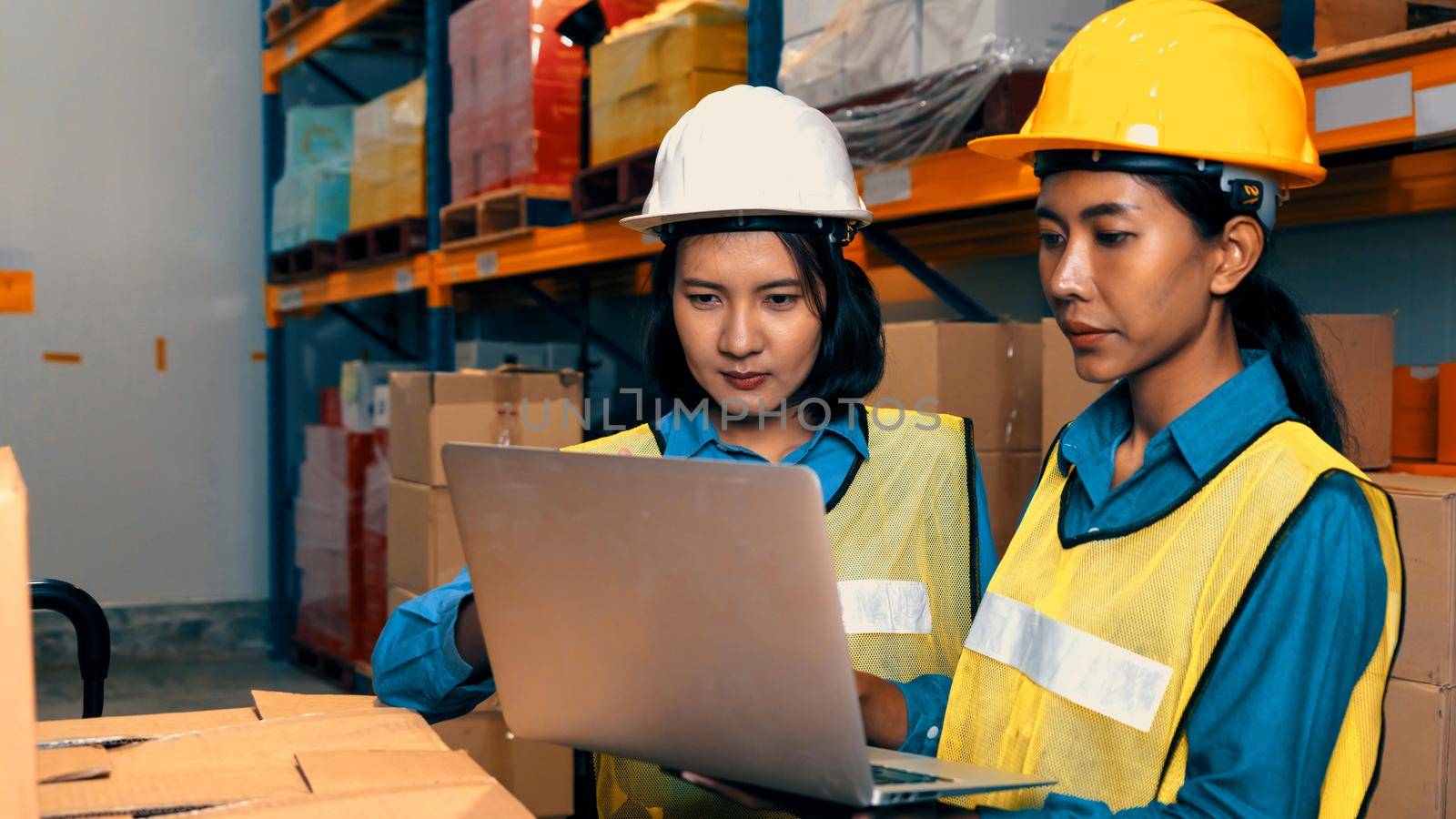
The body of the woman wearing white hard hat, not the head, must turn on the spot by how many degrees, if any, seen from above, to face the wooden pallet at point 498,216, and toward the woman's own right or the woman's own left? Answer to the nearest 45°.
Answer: approximately 180°

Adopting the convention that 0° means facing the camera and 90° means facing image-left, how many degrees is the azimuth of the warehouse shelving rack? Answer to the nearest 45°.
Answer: approximately 45°

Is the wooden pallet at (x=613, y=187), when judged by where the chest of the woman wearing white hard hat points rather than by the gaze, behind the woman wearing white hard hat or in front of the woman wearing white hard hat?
behind

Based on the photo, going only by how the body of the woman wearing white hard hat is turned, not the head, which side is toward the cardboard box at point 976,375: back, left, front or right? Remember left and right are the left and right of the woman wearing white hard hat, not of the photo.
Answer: back

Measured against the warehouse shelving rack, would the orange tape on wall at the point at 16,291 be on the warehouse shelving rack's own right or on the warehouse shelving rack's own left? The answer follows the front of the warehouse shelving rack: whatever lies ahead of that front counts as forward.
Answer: on the warehouse shelving rack's own right

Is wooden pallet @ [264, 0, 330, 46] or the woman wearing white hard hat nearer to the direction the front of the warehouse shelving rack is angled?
the woman wearing white hard hat

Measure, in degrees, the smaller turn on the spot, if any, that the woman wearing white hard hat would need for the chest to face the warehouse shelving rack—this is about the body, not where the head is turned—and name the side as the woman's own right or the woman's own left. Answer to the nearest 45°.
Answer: approximately 180°

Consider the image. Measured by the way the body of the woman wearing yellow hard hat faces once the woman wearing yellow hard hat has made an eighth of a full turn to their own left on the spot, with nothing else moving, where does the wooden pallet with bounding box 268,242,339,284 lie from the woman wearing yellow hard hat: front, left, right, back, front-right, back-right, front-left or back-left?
back-right

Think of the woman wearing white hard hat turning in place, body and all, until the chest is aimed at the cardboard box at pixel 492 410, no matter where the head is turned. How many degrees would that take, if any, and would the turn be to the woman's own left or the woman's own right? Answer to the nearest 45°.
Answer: approximately 180°

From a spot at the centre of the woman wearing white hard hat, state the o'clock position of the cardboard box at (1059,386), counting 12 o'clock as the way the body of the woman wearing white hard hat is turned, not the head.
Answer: The cardboard box is roughly at 7 o'clock from the woman wearing white hard hat.

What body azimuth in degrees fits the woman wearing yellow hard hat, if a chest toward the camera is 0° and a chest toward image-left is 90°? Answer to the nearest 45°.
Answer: approximately 45°
